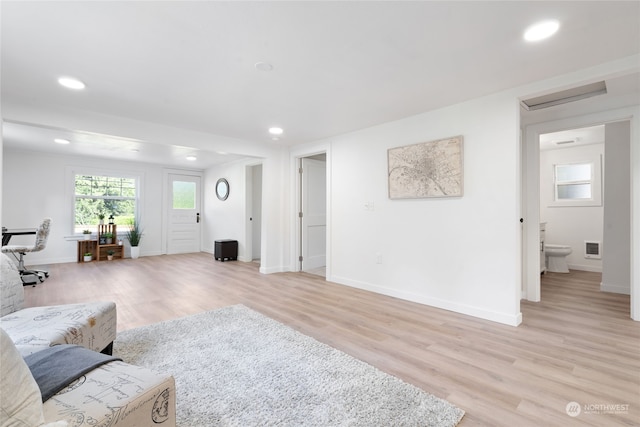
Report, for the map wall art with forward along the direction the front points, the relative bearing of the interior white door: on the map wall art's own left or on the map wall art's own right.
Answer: on the map wall art's own right

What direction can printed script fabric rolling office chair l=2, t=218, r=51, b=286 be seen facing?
to the viewer's left

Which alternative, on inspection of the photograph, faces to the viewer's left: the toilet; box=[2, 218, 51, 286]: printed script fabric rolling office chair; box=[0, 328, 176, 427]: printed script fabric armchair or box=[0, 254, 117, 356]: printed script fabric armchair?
box=[2, 218, 51, 286]: printed script fabric rolling office chair

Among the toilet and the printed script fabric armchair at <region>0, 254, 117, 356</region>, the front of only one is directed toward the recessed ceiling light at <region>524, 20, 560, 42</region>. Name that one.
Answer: the printed script fabric armchair

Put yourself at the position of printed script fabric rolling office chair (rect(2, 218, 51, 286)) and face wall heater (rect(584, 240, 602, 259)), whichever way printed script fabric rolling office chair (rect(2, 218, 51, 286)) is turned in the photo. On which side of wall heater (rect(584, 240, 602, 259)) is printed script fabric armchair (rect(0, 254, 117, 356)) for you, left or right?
right

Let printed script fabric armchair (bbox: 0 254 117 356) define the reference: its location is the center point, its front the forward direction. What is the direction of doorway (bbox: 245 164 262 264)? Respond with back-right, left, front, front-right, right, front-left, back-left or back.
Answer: left

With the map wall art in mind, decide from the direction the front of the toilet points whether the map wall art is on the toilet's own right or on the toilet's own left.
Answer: on the toilet's own right

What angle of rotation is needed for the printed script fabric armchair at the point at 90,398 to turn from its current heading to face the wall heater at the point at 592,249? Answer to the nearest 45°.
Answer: approximately 45° to its left

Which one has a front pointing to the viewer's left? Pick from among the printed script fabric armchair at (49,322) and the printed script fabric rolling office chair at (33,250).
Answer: the printed script fabric rolling office chair at (33,250)

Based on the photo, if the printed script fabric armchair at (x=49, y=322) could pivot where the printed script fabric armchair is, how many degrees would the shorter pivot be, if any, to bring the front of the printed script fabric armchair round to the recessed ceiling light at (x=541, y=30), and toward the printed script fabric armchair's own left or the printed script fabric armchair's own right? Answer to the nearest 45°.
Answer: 0° — it already faces it

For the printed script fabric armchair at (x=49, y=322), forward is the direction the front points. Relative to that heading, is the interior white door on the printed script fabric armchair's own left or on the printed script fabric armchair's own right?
on the printed script fabric armchair's own left

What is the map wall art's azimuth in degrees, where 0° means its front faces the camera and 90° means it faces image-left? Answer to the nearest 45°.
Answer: approximately 45°
